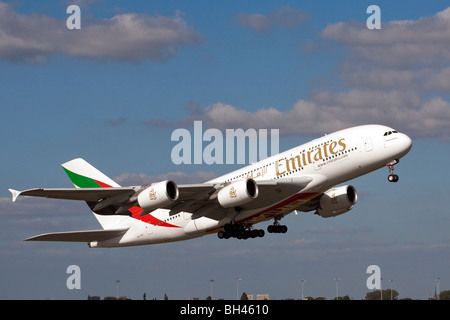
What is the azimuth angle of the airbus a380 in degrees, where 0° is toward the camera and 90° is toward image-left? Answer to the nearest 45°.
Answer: approximately 315°
